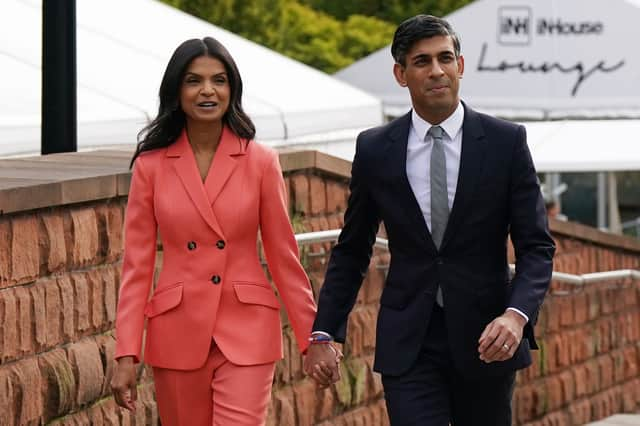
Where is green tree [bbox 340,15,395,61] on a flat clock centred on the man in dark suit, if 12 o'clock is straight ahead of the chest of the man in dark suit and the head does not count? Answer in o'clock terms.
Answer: The green tree is roughly at 6 o'clock from the man in dark suit.

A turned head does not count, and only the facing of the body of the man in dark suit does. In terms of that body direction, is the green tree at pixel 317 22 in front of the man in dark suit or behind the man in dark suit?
behind

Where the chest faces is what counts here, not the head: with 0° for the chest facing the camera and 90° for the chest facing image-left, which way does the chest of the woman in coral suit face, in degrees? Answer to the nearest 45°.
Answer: approximately 0°

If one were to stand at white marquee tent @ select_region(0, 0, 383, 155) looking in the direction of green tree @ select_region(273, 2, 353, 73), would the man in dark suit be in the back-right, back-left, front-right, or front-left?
back-right

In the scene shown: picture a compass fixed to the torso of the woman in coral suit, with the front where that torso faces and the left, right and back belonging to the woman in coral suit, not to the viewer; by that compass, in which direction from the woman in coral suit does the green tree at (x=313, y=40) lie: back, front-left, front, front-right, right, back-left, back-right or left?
back

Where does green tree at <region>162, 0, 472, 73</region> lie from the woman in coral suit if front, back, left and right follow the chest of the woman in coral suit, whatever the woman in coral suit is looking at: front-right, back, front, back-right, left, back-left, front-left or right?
back

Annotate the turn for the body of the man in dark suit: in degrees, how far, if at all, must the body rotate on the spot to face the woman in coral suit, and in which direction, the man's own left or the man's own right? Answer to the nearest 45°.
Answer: approximately 90° to the man's own right

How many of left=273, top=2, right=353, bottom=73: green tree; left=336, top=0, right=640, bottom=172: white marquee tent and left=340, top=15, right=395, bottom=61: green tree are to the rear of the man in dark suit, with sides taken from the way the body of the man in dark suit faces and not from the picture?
3

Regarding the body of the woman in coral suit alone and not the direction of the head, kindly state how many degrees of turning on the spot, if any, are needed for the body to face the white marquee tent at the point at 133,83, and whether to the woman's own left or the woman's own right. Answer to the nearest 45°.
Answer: approximately 180°

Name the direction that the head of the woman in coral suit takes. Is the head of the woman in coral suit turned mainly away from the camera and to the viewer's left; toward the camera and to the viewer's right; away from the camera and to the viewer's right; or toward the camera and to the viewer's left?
toward the camera and to the viewer's right

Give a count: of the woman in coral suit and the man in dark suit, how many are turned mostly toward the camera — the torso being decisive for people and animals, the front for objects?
2

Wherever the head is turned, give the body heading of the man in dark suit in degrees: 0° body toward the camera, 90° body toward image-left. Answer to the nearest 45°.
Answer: approximately 0°
